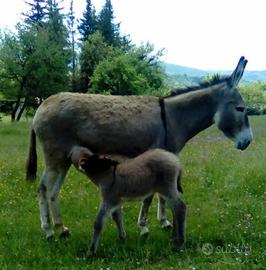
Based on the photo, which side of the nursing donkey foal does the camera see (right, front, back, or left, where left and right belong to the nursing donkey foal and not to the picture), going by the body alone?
left

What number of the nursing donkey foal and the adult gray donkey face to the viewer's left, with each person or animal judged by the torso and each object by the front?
1

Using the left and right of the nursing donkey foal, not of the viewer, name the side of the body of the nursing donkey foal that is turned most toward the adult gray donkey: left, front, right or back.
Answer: right

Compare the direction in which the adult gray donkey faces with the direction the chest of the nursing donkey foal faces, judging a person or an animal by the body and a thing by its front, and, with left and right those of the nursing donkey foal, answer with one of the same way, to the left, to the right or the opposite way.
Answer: the opposite way

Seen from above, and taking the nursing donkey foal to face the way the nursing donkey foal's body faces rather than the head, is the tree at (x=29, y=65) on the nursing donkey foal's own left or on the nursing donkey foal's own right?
on the nursing donkey foal's own right

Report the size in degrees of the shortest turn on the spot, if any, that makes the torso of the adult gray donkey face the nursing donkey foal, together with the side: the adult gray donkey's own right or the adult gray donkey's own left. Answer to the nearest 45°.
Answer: approximately 90° to the adult gray donkey's own right

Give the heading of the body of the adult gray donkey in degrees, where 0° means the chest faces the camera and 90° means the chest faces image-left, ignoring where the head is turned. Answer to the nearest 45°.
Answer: approximately 270°

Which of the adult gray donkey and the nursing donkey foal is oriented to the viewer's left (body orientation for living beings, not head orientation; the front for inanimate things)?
the nursing donkey foal
